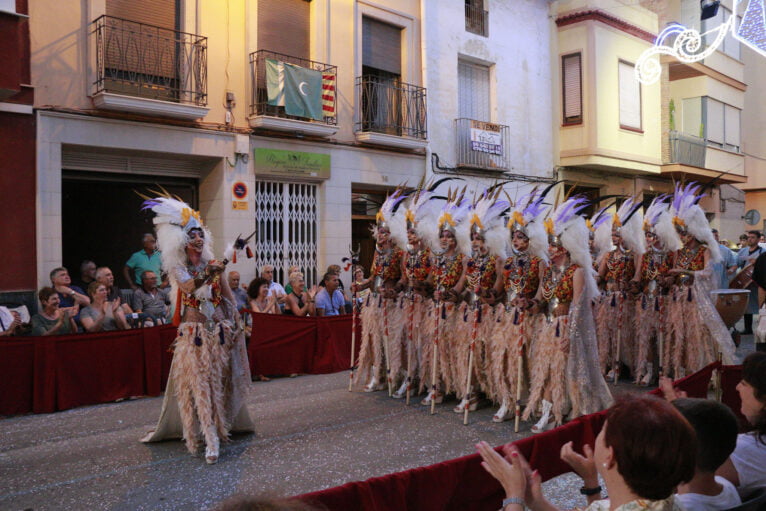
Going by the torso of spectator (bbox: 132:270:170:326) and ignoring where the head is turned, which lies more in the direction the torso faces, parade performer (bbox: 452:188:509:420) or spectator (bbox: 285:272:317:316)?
the parade performer

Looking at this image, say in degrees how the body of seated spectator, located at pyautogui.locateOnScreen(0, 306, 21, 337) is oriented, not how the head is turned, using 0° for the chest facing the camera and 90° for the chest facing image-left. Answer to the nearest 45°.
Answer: approximately 315°

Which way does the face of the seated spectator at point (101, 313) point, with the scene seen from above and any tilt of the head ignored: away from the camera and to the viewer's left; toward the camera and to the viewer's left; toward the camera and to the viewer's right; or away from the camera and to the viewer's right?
toward the camera and to the viewer's right

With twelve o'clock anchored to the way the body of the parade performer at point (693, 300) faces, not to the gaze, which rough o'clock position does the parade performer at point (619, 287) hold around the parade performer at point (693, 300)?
the parade performer at point (619, 287) is roughly at 2 o'clock from the parade performer at point (693, 300).

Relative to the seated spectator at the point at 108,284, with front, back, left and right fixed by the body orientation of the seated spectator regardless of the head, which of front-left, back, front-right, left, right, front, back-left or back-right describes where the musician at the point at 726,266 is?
front-left

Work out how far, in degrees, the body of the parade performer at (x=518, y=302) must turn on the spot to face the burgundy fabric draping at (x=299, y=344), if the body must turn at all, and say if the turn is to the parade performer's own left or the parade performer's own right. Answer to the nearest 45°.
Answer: approximately 90° to the parade performer's own right

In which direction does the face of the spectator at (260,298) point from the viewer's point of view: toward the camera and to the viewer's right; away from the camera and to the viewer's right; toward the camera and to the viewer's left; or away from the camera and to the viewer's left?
toward the camera and to the viewer's right

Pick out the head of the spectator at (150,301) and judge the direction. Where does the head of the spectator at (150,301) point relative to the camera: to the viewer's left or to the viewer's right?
to the viewer's right

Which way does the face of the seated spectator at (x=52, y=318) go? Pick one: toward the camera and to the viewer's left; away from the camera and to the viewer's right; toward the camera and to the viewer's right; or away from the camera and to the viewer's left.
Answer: toward the camera and to the viewer's right
